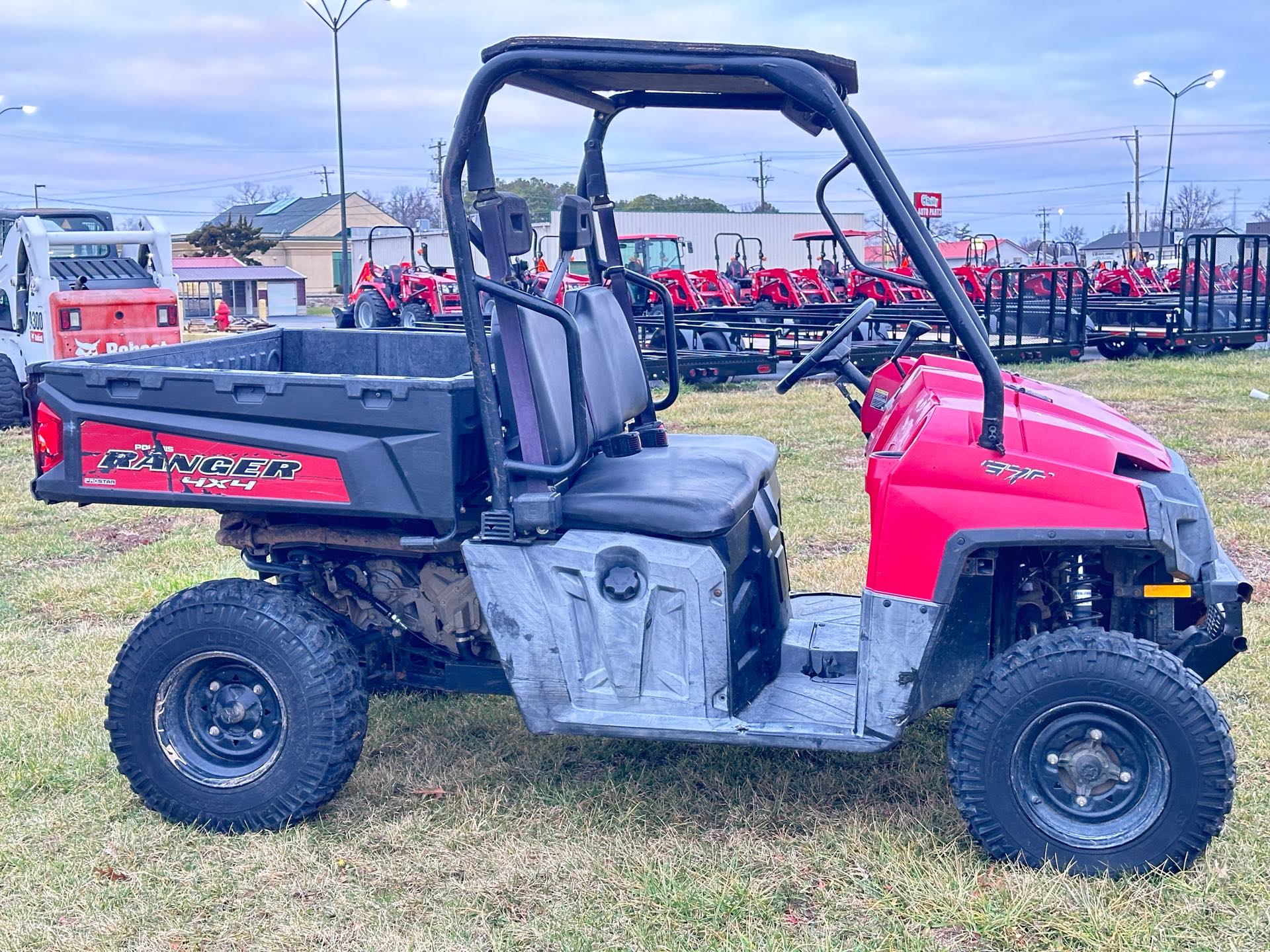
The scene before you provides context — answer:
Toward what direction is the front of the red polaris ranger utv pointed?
to the viewer's right

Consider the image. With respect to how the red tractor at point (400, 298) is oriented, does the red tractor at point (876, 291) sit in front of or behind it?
in front

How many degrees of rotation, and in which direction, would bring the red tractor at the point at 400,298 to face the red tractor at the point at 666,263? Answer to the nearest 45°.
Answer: approximately 45° to its left

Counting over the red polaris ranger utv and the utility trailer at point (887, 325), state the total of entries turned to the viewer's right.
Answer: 1

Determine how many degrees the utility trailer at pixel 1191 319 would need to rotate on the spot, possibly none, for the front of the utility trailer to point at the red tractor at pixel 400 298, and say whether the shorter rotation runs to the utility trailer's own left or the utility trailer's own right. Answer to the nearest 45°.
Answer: approximately 45° to the utility trailer's own left

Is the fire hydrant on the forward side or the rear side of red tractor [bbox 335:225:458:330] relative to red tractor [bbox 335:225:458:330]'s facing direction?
on the rear side

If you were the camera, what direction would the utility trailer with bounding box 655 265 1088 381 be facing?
facing away from the viewer and to the left of the viewer

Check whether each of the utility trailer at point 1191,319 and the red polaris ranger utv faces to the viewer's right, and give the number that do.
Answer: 1

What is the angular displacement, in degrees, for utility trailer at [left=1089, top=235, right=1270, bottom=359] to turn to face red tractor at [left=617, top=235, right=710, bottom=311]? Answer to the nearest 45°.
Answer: approximately 45° to its left

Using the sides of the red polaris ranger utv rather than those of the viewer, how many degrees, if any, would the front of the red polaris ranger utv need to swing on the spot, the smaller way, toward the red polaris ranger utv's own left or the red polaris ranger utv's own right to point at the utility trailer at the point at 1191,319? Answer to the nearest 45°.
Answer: approximately 45° to the red polaris ranger utv's own left

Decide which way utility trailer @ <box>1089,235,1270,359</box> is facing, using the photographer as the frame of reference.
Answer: facing away from the viewer and to the left of the viewer

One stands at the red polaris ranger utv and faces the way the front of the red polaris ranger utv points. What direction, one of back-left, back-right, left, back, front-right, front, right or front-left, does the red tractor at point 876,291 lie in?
left
